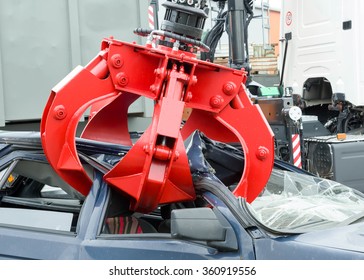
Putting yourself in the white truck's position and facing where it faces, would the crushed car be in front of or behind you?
behind

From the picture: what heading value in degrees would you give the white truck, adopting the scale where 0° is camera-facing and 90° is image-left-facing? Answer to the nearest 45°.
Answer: approximately 225°
